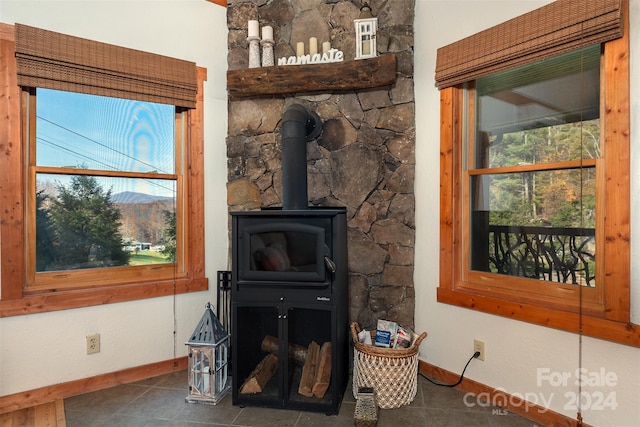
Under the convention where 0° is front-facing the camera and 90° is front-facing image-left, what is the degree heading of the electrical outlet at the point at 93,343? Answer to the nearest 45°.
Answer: approximately 0°

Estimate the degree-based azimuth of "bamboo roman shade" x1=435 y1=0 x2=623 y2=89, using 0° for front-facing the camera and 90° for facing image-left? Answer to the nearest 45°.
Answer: approximately 45°

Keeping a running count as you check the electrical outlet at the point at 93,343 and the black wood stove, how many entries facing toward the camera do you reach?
2

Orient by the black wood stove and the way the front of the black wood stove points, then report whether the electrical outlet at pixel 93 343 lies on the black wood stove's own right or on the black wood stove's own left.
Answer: on the black wood stove's own right
